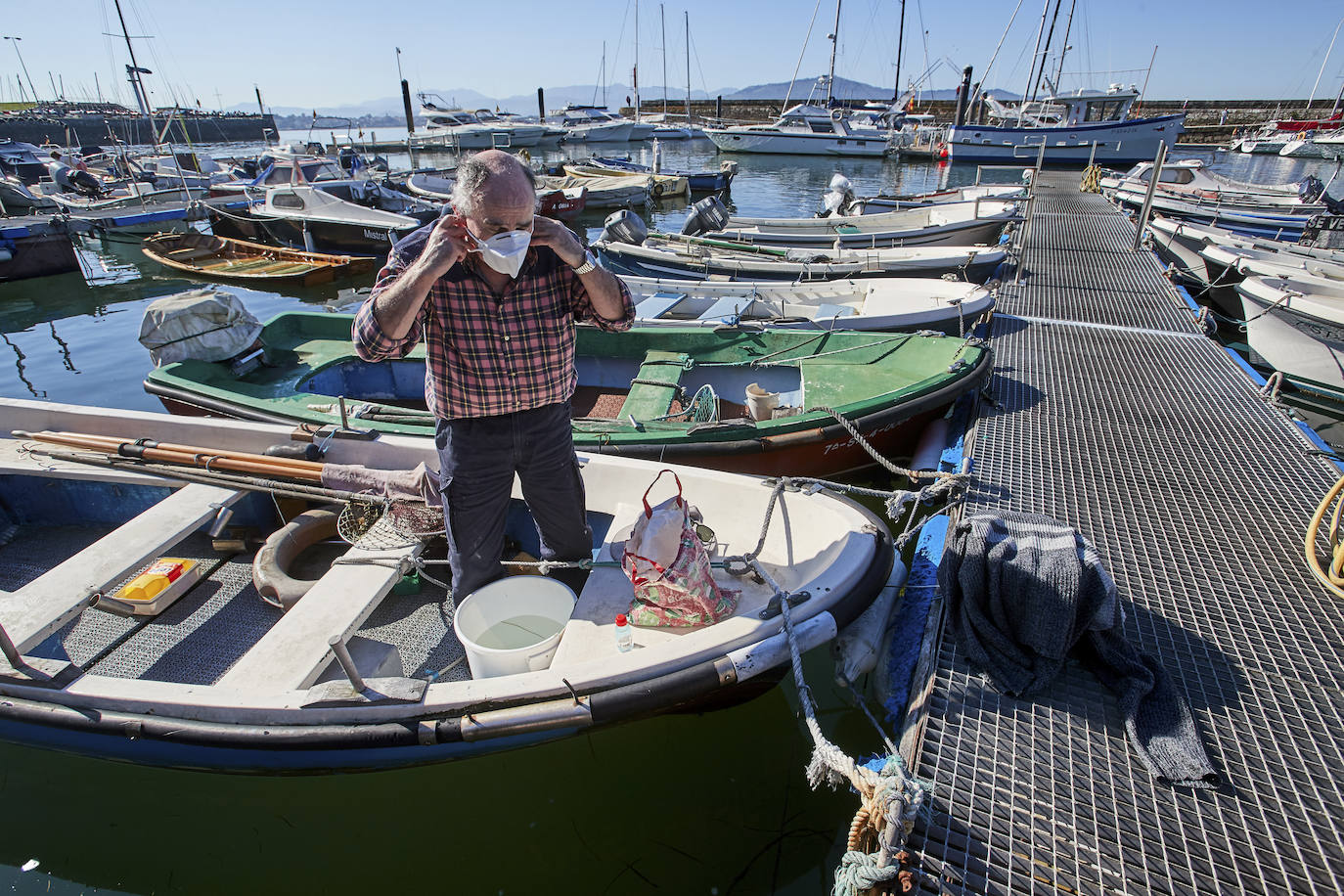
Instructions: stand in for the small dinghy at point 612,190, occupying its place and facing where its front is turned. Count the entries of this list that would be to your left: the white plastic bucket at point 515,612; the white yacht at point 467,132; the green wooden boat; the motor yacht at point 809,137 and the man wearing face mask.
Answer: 3

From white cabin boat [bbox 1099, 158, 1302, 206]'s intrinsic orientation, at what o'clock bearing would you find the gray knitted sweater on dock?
The gray knitted sweater on dock is roughly at 9 o'clock from the white cabin boat.

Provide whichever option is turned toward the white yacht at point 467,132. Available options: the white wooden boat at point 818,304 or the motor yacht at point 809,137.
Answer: the motor yacht

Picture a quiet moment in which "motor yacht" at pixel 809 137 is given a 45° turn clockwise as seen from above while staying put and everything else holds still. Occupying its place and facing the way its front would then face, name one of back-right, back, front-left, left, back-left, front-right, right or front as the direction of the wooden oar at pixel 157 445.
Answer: back-left

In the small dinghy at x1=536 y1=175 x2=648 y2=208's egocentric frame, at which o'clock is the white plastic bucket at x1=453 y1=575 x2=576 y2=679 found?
The white plastic bucket is roughly at 9 o'clock from the small dinghy.

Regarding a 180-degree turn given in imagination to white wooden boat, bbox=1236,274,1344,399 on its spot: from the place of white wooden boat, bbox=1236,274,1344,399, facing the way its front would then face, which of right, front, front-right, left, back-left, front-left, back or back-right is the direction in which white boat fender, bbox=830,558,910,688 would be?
right

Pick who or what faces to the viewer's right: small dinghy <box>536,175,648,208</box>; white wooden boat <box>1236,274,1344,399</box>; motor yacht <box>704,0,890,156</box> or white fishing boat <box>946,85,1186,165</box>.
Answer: the white fishing boat

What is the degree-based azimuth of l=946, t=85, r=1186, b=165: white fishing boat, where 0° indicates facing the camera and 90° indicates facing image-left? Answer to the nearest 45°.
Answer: approximately 270°

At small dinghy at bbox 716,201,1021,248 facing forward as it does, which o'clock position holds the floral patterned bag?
The floral patterned bag is roughly at 3 o'clock from the small dinghy.

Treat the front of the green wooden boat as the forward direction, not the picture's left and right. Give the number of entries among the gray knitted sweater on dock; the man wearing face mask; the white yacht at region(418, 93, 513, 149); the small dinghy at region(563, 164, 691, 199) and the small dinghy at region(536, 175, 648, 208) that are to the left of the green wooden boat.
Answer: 3

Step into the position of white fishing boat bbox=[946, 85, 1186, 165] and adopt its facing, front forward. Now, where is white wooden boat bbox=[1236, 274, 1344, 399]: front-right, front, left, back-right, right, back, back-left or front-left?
right

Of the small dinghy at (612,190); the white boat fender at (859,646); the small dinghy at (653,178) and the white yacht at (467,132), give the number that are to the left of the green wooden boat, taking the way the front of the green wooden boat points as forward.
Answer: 3

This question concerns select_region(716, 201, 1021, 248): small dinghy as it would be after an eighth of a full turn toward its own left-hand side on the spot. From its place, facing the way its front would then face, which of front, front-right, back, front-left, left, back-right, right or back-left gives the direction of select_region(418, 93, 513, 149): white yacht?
left

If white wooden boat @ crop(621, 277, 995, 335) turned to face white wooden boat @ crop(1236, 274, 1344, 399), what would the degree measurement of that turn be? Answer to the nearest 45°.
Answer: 0° — it already faces it

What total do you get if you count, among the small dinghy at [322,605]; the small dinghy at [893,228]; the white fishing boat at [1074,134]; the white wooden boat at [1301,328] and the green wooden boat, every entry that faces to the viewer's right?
4

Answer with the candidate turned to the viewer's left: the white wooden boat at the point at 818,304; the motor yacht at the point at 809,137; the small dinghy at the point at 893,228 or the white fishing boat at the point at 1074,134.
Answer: the motor yacht

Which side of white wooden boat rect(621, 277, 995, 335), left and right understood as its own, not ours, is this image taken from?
right

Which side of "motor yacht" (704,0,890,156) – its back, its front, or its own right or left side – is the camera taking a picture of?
left

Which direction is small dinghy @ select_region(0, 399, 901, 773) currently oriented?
to the viewer's right
